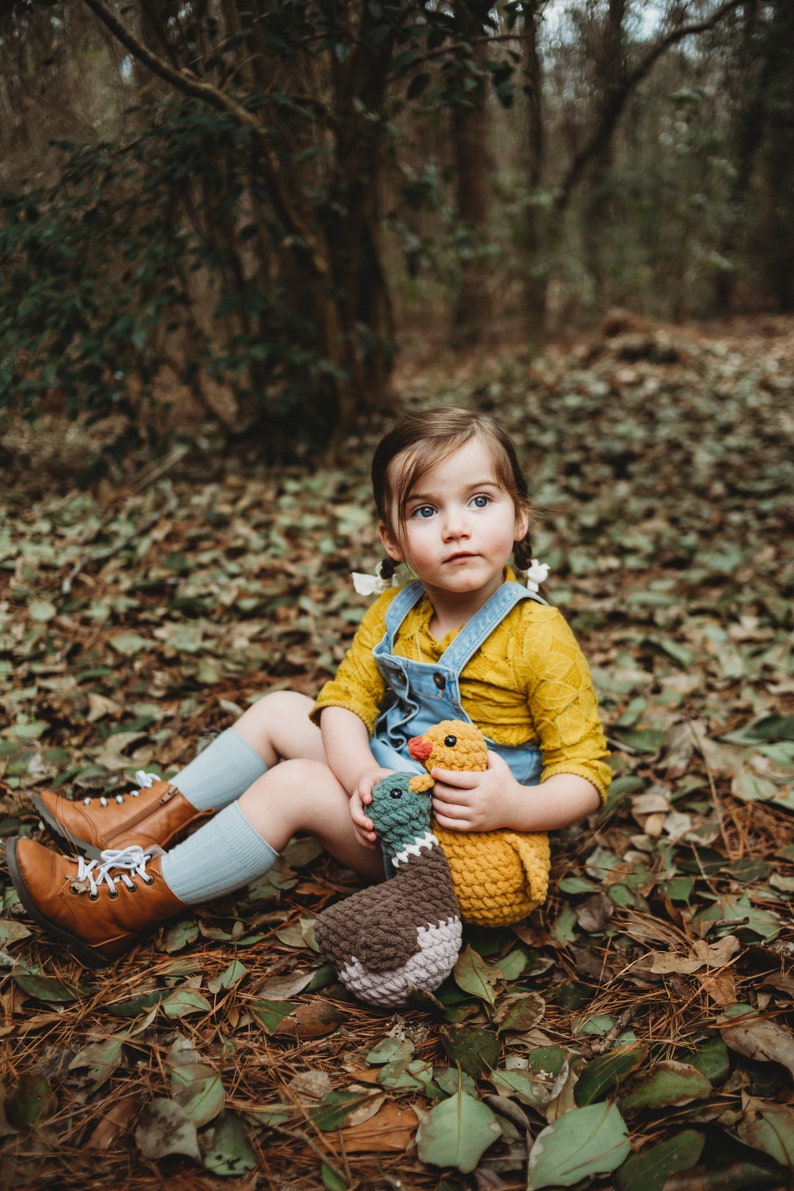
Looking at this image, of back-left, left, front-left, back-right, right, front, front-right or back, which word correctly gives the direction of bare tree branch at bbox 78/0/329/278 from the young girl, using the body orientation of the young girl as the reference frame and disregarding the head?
back-right

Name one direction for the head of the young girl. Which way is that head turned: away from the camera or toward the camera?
toward the camera

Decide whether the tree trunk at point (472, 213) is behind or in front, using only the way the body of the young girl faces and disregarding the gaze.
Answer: behind

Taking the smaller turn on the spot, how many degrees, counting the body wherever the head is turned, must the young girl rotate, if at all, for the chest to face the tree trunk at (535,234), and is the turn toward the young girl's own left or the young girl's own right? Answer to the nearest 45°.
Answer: approximately 135° to the young girl's own right

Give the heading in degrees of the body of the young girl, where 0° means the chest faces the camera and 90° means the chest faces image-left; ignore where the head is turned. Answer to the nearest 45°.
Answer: approximately 45°

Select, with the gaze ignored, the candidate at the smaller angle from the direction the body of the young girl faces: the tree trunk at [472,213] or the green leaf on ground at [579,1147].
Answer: the green leaf on ground

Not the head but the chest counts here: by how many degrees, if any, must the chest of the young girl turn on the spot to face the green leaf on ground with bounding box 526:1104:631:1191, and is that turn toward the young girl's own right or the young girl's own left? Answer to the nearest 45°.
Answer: approximately 45° to the young girl's own left

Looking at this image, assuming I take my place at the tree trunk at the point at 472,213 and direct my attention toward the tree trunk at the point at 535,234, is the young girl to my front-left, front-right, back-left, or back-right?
back-right

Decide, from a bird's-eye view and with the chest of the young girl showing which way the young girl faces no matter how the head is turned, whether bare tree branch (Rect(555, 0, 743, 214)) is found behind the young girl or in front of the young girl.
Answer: behind

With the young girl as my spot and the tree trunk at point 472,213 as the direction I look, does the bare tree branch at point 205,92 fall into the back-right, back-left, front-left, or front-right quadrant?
front-left
